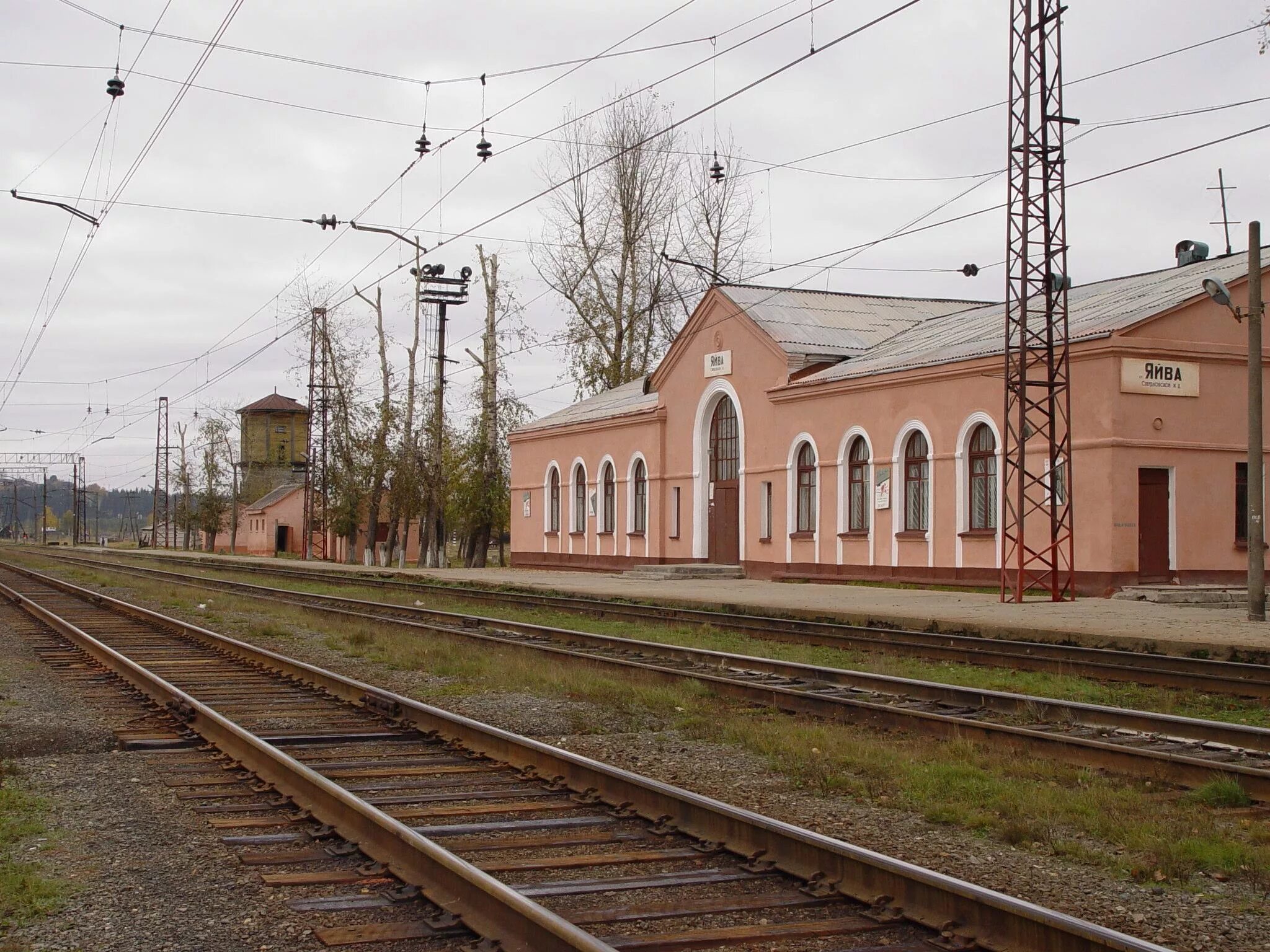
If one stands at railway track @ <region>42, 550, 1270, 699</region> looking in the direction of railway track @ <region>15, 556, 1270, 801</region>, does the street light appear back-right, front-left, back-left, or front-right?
back-left

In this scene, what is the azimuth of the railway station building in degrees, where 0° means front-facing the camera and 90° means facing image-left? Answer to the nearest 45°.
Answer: approximately 45°

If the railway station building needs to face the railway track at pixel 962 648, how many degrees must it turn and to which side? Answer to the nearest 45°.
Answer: approximately 45° to its left

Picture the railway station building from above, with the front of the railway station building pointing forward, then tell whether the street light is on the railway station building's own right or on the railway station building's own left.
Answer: on the railway station building's own left
